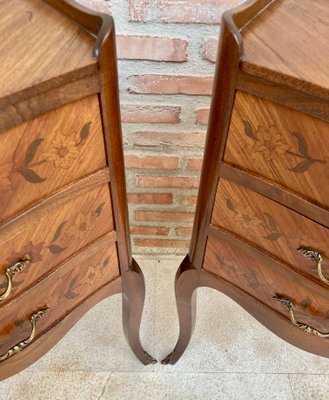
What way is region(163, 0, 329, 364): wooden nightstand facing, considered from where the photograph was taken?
facing the viewer and to the left of the viewer
